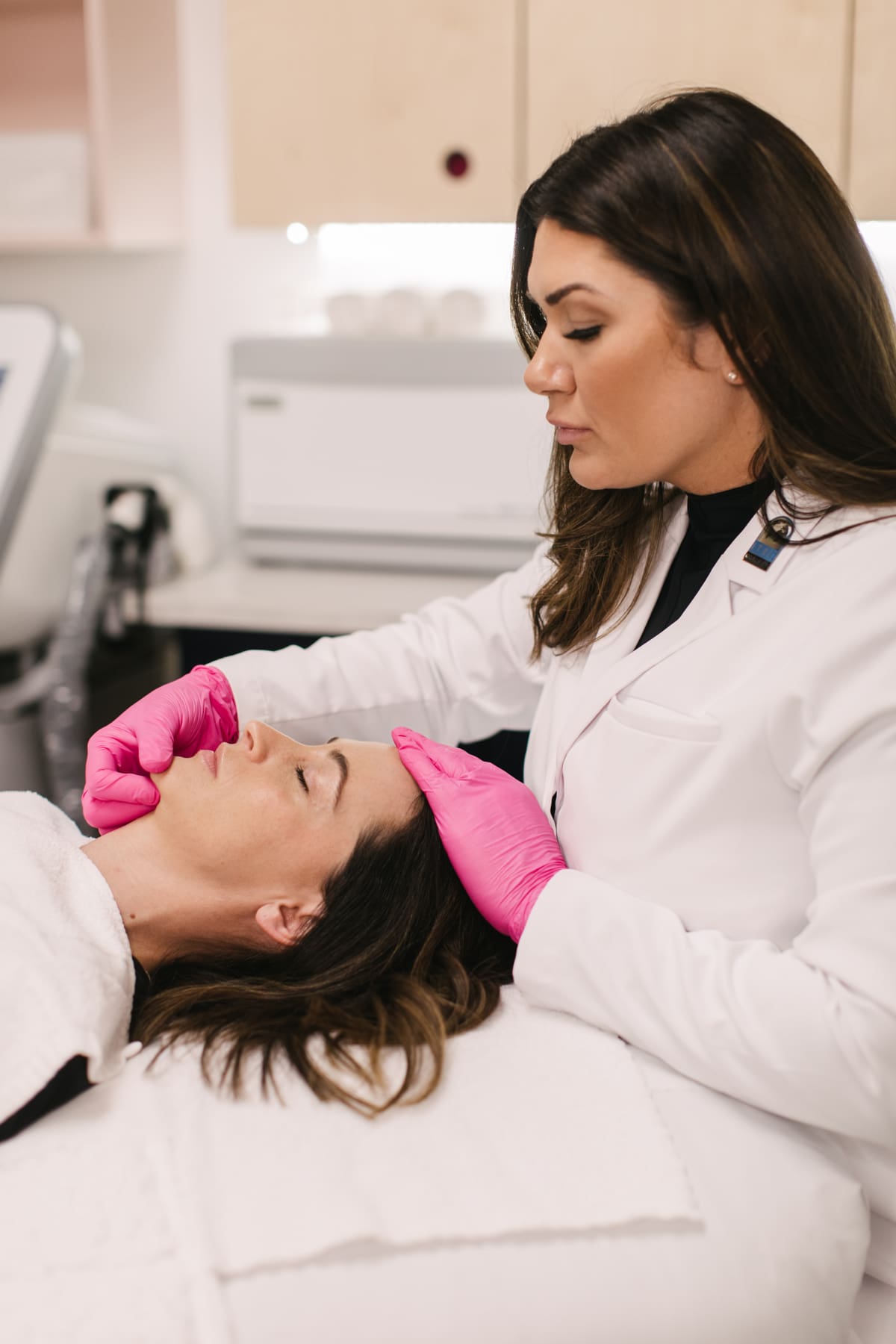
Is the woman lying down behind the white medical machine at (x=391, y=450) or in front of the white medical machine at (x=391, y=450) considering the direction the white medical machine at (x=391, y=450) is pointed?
in front

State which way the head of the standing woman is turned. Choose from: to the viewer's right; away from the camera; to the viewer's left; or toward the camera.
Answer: to the viewer's left

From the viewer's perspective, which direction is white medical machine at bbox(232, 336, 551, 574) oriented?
toward the camera

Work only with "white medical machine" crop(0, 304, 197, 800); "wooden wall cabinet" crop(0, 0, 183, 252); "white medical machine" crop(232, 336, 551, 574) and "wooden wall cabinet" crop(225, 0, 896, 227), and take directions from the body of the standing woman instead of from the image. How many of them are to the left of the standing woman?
0

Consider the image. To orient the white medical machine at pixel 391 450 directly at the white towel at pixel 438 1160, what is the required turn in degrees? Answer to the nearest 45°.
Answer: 0° — it already faces it

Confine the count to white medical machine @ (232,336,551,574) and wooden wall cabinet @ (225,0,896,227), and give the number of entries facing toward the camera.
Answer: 2

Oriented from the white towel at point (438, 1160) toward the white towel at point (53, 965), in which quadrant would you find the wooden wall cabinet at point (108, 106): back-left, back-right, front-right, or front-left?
front-right

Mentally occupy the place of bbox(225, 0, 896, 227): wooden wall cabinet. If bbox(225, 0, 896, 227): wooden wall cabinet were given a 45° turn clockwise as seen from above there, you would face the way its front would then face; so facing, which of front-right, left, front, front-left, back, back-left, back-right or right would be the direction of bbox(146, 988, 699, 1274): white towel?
front-left

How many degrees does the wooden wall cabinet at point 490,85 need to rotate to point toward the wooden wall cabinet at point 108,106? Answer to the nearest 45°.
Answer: approximately 135° to its right

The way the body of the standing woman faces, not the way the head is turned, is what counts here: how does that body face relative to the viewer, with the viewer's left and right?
facing the viewer and to the left of the viewer

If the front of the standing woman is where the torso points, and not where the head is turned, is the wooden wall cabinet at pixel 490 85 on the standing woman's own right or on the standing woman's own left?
on the standing woman's own right

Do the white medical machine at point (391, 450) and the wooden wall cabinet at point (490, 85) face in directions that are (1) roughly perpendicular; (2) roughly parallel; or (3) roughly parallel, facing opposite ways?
roughly parallel
